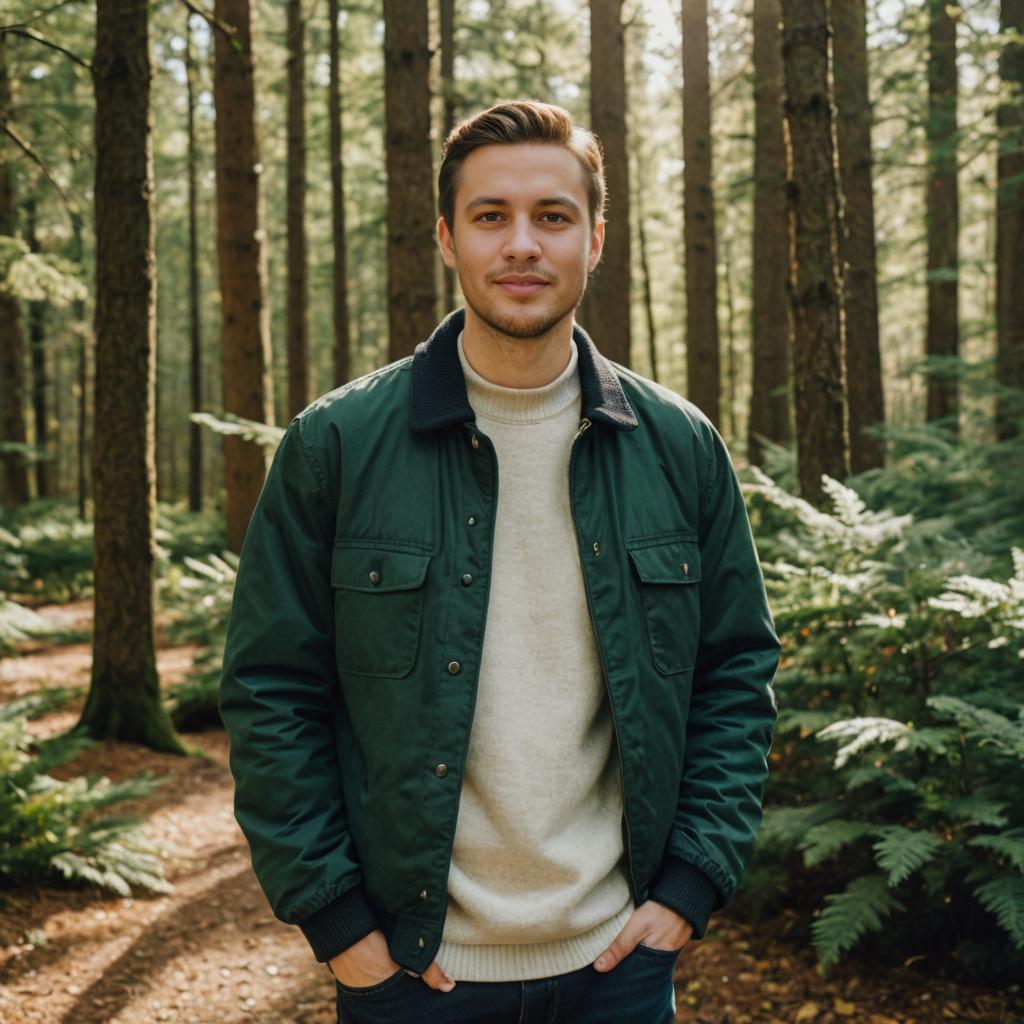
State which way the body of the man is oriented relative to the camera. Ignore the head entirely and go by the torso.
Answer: toward the camera

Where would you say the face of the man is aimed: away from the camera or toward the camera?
toward the camera

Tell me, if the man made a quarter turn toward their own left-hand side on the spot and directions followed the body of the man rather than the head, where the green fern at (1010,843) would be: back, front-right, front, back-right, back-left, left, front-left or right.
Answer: front-left

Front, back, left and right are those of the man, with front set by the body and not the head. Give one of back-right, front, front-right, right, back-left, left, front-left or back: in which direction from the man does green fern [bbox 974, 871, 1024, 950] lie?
back-left

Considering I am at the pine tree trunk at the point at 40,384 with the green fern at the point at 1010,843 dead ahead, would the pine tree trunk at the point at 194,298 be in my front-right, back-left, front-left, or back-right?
front-left

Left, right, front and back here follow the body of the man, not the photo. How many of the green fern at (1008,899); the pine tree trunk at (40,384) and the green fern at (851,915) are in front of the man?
0

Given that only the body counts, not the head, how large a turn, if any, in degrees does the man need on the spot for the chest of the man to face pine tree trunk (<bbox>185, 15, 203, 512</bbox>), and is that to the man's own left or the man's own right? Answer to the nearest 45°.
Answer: approximately 180°

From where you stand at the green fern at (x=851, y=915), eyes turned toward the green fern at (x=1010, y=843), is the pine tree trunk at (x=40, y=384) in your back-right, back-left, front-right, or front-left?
back-left

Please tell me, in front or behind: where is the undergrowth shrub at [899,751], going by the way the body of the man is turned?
behind

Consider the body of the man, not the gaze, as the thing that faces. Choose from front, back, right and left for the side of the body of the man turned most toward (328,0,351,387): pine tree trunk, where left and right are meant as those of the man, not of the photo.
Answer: back

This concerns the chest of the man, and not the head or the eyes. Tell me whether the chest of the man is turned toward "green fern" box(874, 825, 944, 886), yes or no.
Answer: no
